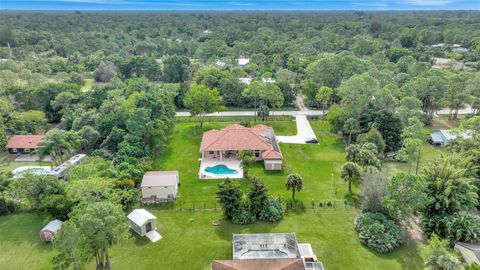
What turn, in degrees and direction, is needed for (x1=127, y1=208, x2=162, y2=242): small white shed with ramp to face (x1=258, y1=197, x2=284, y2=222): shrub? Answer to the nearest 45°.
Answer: approximately 45° to its left

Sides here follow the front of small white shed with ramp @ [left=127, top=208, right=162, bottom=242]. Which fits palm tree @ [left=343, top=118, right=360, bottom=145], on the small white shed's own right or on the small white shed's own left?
on the small white shed's own left

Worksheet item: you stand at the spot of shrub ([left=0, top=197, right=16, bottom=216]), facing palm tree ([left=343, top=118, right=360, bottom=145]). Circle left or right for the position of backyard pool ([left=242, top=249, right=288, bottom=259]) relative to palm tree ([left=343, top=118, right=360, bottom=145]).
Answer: right

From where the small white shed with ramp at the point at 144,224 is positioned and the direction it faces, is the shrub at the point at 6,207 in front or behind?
behind

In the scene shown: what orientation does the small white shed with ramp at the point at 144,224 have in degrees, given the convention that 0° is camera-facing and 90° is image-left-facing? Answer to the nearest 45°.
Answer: approximately 315°

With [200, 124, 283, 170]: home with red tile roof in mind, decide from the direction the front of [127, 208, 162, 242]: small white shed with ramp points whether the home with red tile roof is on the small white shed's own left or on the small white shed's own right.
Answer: on the small white shed's own left

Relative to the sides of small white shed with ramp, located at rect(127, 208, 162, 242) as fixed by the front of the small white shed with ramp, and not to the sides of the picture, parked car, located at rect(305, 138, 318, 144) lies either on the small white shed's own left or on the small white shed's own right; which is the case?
on the small white shed's own left

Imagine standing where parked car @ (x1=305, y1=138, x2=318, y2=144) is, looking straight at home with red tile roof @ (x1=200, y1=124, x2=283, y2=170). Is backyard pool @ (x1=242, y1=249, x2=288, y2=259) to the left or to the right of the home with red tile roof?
left
